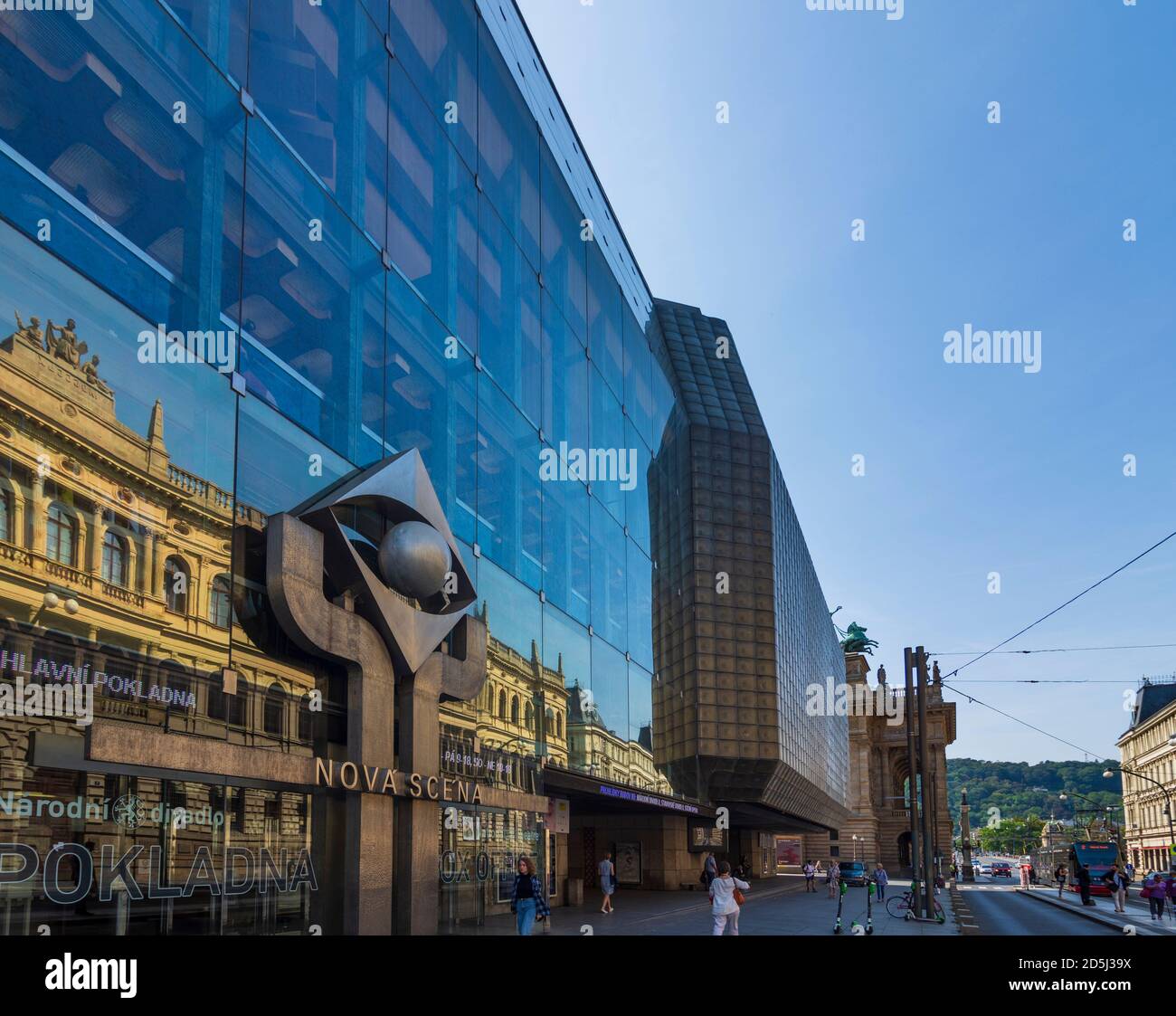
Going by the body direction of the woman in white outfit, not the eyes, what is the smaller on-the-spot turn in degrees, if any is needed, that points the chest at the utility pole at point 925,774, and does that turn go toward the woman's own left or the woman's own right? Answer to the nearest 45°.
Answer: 0° — they already face it

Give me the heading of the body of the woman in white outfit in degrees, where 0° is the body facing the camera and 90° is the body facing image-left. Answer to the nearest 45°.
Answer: approximately 180°

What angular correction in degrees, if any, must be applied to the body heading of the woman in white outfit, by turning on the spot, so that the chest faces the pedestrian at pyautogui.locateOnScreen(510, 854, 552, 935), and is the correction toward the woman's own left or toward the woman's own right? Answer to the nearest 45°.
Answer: approximately 45° to the woman's own left
